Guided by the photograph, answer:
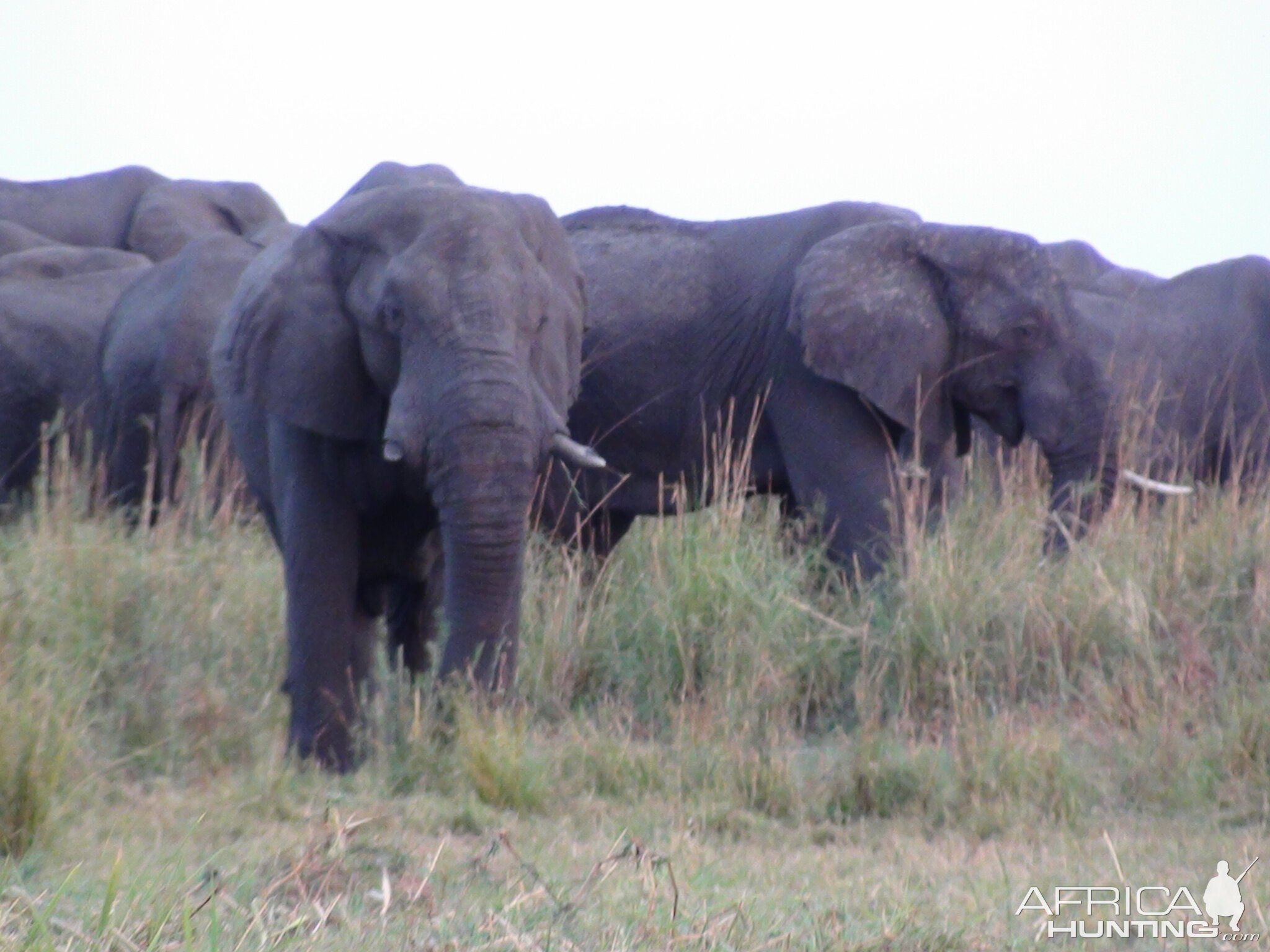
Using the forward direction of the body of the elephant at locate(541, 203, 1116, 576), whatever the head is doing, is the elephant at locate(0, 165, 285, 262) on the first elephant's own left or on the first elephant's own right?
on the first elephant's own left

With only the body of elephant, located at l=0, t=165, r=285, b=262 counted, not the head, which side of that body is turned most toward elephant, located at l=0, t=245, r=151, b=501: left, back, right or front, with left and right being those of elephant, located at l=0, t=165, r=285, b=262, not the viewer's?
right

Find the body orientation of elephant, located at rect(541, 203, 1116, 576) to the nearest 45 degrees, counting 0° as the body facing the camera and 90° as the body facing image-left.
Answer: approximately 270°

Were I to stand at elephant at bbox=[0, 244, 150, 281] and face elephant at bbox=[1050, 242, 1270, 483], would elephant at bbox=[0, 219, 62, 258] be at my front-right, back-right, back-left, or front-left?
back-left

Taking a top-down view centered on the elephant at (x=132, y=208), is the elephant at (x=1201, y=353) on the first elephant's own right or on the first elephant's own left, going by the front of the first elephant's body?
on the first elephant's own right

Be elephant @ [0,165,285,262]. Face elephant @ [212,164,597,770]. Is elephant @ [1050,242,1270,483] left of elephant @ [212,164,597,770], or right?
left

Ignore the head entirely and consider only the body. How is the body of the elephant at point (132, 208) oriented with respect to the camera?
to the viewer's right

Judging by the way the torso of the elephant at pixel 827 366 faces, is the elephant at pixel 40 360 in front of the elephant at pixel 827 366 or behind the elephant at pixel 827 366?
behind

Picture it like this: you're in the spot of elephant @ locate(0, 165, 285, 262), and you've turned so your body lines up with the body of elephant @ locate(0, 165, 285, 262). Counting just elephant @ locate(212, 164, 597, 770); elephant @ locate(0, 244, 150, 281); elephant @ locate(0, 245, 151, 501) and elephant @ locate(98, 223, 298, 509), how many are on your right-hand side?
4

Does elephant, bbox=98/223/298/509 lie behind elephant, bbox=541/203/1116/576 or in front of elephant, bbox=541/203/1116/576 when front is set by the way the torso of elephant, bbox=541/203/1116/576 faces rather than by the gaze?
behind

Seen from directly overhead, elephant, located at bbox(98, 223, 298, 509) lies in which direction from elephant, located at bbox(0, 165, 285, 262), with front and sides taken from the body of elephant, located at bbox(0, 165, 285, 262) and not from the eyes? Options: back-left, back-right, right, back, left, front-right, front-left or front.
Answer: right

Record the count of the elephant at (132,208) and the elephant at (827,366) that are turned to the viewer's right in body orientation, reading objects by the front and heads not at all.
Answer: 2

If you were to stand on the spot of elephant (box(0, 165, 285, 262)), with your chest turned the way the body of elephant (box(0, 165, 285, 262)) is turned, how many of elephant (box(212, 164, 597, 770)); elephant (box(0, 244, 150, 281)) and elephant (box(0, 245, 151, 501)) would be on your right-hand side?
3
